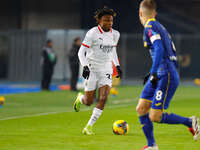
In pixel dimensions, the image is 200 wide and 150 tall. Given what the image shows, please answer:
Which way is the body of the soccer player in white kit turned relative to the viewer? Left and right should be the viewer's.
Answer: facing the viewer and to the right of the viewer

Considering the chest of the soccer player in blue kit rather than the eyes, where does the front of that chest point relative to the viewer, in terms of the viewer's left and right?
facing to the left of the viewer

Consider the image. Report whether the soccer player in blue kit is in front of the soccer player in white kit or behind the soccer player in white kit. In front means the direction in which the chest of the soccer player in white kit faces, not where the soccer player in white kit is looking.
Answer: in front

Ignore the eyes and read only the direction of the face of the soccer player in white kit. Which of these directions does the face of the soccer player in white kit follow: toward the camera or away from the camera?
toward the camera

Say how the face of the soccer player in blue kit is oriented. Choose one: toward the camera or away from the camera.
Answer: away from the camera
